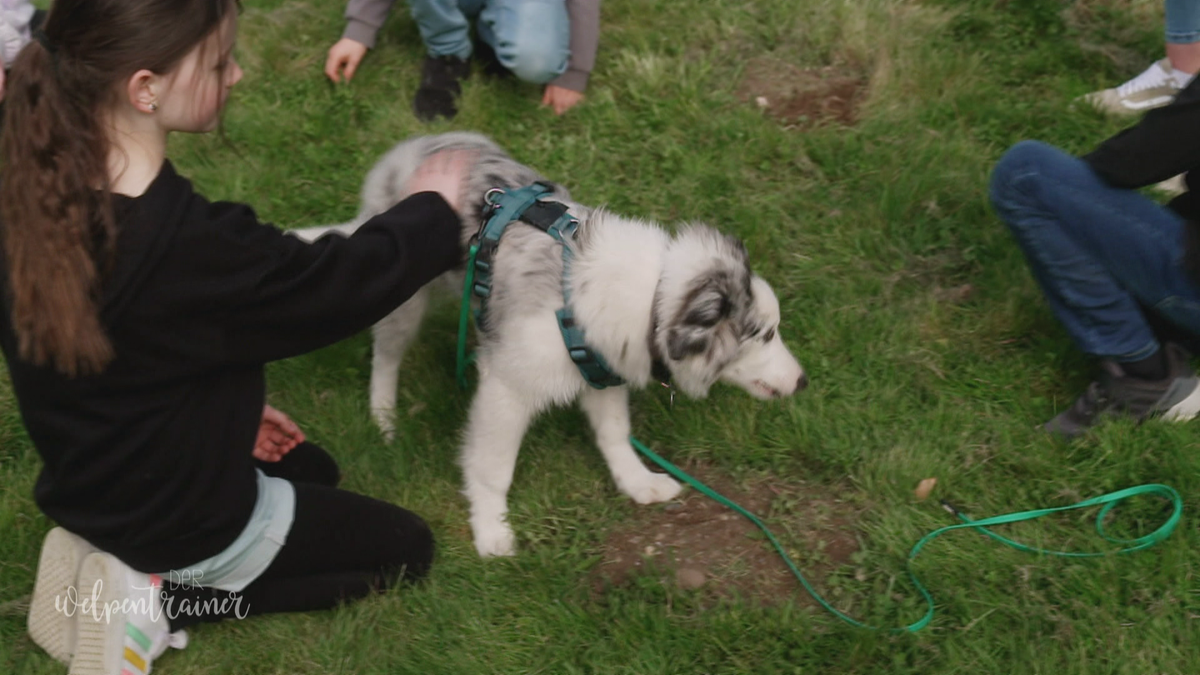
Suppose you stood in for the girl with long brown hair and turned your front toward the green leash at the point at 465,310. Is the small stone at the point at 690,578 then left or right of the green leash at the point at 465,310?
right

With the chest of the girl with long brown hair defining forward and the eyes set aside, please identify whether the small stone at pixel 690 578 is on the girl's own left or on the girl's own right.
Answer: on the girl's own right

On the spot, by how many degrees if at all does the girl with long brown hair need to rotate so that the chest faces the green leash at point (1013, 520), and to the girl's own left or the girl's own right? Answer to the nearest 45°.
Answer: approximately 45° to the girl's own right

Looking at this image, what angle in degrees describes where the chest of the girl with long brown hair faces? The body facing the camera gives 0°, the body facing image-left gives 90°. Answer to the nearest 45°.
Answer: approximately 225°

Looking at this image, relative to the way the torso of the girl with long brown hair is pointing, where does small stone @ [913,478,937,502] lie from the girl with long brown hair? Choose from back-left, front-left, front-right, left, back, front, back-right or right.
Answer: front-right
